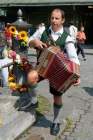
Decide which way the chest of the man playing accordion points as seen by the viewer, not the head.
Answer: toward the camera
